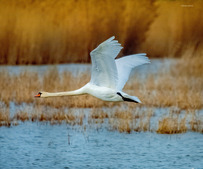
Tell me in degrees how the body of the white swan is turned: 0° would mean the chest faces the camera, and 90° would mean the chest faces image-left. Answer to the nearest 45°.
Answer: approximately 90°
